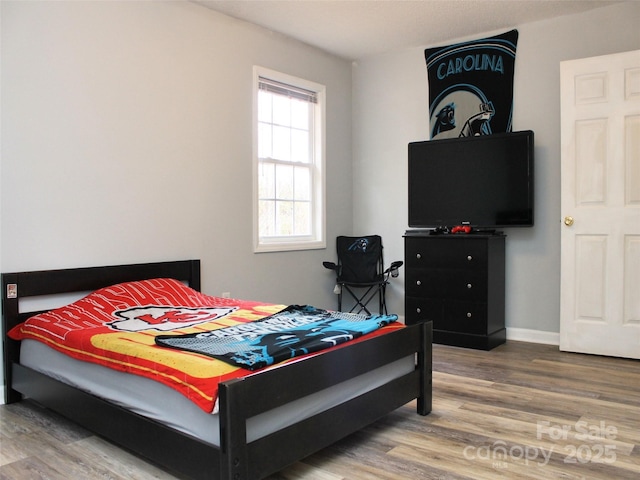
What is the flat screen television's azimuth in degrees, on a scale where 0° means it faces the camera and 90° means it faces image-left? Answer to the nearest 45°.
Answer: approximately 45°

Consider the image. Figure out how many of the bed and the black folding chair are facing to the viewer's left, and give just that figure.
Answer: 0

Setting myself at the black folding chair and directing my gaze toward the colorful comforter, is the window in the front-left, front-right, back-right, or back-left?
front-right

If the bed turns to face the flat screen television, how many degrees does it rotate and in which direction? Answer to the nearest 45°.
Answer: approximately 90° to its left

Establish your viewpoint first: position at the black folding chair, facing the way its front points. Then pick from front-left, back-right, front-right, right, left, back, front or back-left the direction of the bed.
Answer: front

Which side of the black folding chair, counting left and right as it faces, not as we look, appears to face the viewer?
front

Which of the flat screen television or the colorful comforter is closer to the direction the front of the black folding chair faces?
the colorful comforter

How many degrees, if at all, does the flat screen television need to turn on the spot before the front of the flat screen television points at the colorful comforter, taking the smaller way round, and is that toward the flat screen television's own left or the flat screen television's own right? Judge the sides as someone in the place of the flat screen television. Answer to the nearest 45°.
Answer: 0° — it already faces it

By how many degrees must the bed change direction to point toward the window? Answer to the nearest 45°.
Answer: approximately 135° to its left

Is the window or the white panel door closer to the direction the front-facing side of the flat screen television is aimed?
the window

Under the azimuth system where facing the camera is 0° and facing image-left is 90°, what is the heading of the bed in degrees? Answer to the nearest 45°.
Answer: approximately 315°

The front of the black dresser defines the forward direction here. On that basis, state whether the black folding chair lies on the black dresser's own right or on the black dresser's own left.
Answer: on the black dresser's own right

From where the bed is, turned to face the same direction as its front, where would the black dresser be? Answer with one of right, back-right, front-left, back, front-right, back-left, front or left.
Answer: left
